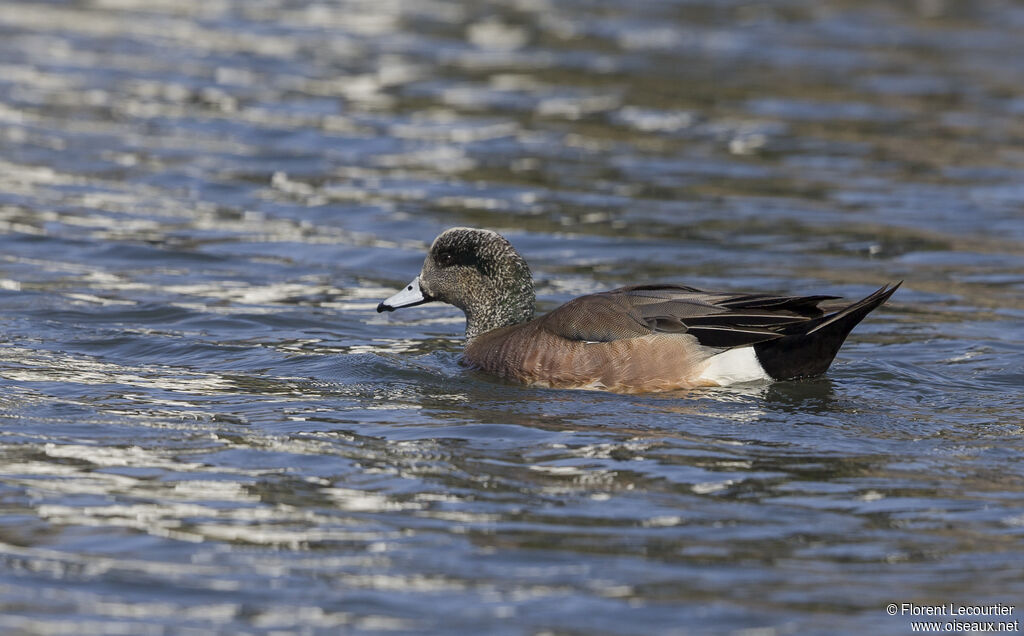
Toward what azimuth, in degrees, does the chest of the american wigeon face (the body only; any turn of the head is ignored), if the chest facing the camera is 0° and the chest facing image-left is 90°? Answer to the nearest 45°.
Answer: approximately 90°
